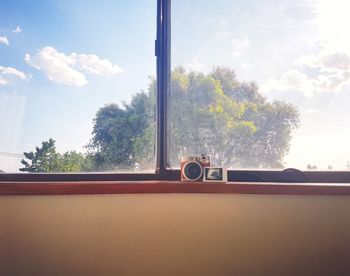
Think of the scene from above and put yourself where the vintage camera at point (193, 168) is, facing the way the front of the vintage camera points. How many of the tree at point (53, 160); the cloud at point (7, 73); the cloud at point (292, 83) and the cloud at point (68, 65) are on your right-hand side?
3

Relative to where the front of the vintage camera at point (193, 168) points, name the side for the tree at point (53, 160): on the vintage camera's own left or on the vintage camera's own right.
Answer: on the vintage camera's own right

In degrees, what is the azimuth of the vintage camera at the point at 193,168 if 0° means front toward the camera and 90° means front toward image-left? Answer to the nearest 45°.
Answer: approximately 0°

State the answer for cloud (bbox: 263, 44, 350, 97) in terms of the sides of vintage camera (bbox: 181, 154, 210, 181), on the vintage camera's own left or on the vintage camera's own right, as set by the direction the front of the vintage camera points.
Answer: on the vintage camera's own left

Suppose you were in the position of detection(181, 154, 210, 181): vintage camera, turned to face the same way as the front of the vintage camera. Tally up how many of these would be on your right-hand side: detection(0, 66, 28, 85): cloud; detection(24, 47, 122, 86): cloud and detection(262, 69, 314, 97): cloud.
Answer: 2

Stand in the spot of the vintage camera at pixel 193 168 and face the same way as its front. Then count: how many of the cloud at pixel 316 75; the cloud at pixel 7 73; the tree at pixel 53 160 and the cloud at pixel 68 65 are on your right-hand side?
3
